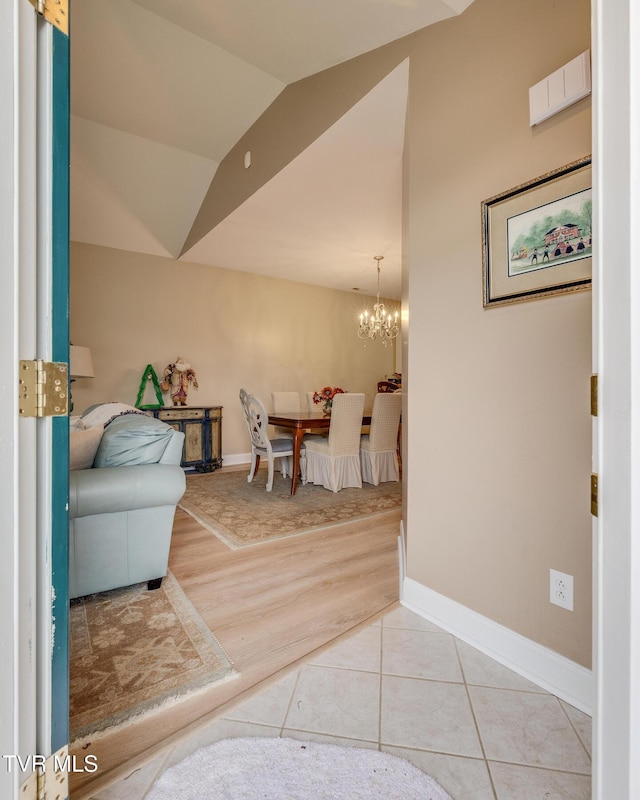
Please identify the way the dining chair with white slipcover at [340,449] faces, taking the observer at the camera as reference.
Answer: facing away from the viewer and to the left of the viewer

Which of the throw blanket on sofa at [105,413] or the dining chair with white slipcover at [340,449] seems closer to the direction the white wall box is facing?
the throw blanket on sofa

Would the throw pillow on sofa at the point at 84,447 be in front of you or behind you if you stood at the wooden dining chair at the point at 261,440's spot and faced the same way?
behind

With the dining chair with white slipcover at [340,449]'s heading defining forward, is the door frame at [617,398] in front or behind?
behind
